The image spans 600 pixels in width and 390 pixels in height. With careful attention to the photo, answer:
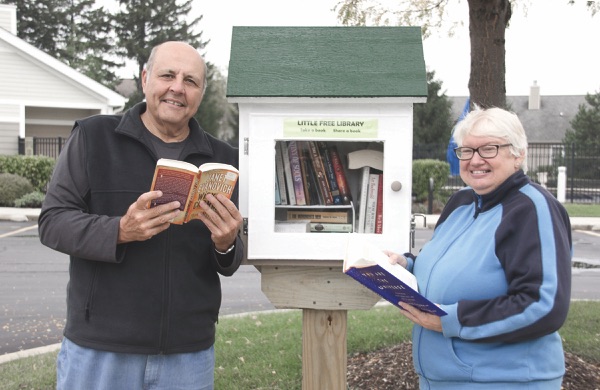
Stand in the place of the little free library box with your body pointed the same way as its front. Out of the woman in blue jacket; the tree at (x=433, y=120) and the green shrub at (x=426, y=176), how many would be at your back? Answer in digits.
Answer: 2

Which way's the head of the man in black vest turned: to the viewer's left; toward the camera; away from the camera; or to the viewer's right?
toward the camera

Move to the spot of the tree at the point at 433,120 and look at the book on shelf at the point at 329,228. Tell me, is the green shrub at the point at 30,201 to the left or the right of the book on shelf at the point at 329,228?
right

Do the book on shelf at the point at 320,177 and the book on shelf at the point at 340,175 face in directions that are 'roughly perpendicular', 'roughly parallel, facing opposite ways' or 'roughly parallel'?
roughly parallel

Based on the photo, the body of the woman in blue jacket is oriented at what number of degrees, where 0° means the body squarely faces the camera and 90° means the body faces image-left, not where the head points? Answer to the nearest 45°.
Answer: approximately 45°

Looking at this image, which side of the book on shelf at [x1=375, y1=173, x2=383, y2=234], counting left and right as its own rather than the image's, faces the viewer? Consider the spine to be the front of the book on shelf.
front

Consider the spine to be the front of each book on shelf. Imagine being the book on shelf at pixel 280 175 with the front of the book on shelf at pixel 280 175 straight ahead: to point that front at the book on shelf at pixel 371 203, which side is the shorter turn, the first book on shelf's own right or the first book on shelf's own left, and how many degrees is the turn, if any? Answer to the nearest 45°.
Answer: approximately 90° to the first book on shelf's own left

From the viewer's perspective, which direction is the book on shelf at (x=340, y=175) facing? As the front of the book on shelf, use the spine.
toward the camera

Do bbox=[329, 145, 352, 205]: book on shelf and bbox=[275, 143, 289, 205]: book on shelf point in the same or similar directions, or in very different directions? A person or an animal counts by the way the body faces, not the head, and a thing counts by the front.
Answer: same or similar directions

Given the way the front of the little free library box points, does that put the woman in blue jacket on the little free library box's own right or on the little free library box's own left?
on the little free library box's own left

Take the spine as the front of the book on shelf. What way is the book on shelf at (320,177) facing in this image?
toward the camera

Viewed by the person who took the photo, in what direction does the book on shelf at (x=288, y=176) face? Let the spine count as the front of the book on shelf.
facing the viewer
